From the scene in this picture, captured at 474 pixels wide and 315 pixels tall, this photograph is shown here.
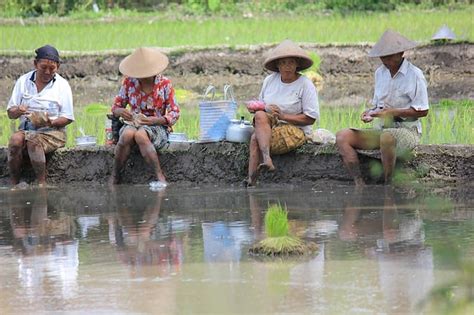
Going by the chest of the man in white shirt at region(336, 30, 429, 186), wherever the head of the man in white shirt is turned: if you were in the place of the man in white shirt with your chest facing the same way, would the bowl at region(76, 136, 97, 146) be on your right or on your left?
on your right

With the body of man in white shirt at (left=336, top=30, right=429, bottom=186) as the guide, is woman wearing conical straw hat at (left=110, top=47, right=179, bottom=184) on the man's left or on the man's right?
on the man's right

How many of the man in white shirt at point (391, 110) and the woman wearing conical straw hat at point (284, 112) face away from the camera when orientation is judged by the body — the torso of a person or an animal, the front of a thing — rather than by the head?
0

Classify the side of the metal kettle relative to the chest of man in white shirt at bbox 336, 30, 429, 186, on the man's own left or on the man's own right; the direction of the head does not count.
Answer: on the man's own right

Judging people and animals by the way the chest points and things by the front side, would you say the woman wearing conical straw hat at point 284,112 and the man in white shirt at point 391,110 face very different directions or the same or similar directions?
same or similar directions

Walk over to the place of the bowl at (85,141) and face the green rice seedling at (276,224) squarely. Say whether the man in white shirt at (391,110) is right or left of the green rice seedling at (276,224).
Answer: left

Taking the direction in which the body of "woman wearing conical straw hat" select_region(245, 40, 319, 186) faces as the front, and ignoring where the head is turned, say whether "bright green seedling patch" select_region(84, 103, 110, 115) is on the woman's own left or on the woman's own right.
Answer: on the woman's own right

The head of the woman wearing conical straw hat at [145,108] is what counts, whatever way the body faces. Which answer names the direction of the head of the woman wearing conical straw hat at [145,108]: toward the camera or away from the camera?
toward the camera

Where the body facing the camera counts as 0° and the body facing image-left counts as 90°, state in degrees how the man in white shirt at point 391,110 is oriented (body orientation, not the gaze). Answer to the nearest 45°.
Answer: approximately 45°

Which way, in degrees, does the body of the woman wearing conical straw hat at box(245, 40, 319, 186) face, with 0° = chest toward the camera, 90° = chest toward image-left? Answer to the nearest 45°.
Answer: approximately 45°

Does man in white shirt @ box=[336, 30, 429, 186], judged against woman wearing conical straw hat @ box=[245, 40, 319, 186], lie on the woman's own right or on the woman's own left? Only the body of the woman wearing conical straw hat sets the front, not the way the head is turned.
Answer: on the woman's own left

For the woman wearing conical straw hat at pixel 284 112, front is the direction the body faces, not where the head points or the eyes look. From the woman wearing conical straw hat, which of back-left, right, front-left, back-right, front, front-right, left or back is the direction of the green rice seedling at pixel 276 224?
front-left
